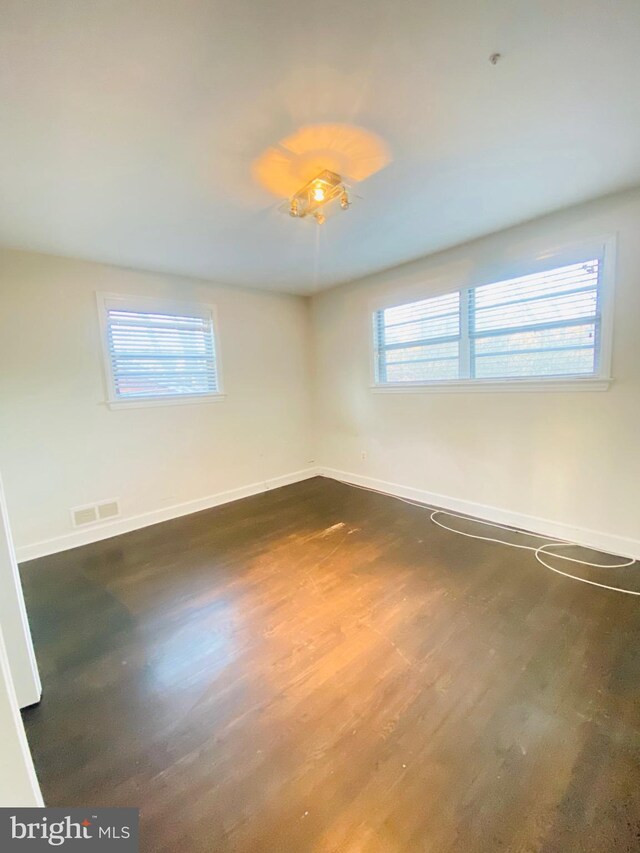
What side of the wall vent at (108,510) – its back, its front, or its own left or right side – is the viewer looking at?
front

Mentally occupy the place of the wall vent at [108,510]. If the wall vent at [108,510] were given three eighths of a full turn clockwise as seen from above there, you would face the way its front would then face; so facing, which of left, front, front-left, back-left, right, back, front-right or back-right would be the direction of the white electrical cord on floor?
back

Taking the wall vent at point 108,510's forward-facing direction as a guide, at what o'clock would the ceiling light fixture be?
The ceiling light fixture is roughly at 11 o'clock from the wall vent.
